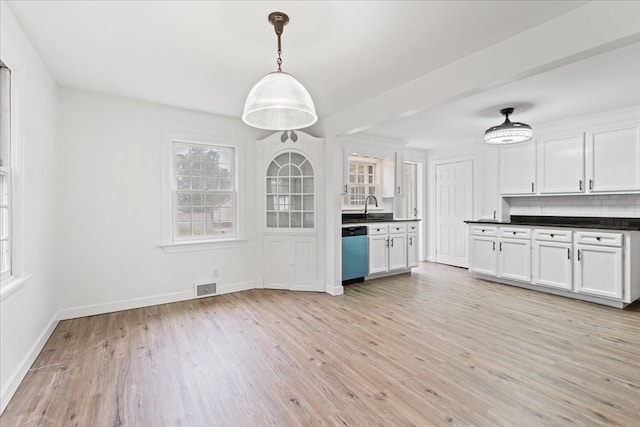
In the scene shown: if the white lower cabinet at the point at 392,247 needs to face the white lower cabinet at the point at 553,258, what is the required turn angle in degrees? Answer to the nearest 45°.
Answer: approximately 45° to its left

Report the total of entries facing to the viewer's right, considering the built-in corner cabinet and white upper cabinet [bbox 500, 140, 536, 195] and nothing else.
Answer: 0

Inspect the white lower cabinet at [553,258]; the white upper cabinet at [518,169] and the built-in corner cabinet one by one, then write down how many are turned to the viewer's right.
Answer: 0

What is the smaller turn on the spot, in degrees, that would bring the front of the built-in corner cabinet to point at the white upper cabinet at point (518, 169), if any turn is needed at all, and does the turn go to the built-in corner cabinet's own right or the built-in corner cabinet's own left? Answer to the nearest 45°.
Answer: approximately 90° to the built-in corner cabinet's own left

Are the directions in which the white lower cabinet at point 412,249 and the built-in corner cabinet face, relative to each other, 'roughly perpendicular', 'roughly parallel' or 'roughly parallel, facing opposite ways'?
roughly parallel

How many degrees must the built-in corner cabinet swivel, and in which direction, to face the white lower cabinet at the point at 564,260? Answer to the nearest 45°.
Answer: approximately 90° to its left

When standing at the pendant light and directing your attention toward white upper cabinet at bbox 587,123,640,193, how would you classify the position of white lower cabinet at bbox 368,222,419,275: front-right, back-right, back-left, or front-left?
front-left

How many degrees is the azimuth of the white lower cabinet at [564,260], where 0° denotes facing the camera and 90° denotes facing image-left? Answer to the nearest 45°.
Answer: approximately 45°

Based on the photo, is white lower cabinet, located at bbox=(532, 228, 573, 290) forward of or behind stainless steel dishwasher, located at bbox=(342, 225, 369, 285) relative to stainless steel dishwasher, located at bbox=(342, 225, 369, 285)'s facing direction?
forward

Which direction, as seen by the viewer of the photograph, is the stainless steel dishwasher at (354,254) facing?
facing the viewer and to the right of the viewer

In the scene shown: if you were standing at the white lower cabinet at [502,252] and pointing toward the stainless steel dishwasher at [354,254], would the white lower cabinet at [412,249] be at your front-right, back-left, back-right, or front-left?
front-right

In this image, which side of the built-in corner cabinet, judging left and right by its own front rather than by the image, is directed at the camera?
front

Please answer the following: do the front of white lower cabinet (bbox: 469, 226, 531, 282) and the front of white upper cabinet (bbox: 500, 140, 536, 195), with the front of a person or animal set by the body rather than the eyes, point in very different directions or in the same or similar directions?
same or similar directions

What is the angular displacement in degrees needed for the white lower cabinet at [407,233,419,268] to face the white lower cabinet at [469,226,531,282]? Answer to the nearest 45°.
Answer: approximately 45° to its left

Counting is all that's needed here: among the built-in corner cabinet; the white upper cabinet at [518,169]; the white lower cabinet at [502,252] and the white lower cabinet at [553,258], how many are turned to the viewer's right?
0

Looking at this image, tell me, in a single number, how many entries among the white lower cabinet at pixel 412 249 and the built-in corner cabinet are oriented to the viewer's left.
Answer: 0
